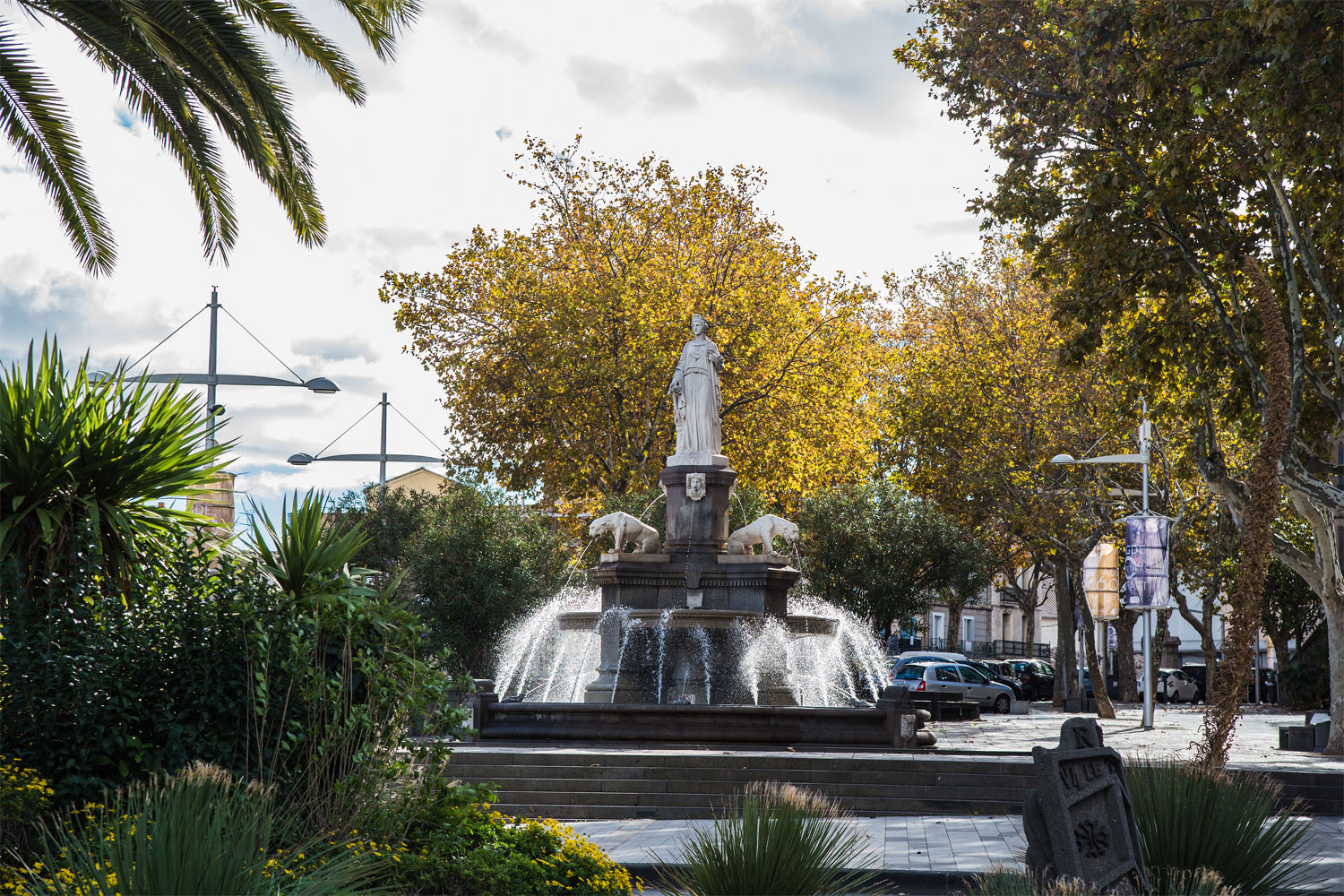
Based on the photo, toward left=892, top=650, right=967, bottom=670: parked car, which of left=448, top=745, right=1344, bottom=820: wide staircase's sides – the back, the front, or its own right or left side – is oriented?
back

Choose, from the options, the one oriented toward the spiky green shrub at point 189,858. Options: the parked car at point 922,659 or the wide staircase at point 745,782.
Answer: the wide staircase

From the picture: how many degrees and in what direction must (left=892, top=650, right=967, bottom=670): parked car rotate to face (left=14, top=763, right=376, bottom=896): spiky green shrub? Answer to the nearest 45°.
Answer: approximately 90° to its right

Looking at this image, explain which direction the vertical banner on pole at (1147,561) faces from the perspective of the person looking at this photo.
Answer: facing the viewer

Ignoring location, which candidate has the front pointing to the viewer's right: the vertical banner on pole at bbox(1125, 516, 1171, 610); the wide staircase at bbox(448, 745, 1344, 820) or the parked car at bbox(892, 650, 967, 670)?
the parked car

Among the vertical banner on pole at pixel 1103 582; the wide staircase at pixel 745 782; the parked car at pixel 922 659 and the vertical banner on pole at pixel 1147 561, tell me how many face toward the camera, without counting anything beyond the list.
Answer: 3

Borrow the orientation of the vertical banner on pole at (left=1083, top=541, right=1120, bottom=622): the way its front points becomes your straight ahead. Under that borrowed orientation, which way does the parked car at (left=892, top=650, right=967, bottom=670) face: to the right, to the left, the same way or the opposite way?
to the left

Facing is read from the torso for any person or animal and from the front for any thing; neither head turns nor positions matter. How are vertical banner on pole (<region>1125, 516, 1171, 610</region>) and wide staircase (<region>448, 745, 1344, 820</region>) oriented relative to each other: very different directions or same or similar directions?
same or similar directions

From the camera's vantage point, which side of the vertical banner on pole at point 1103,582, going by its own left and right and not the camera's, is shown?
front

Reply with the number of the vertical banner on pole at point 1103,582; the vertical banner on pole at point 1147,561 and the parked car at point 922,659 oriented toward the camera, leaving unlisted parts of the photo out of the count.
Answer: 2

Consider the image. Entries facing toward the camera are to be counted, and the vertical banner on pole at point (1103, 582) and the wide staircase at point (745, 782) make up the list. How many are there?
2

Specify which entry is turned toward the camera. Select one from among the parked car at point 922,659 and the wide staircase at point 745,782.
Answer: the wide staircase

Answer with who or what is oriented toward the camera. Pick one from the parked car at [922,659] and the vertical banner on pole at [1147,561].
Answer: the vertical banner on pole

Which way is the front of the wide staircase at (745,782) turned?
toward the camera
